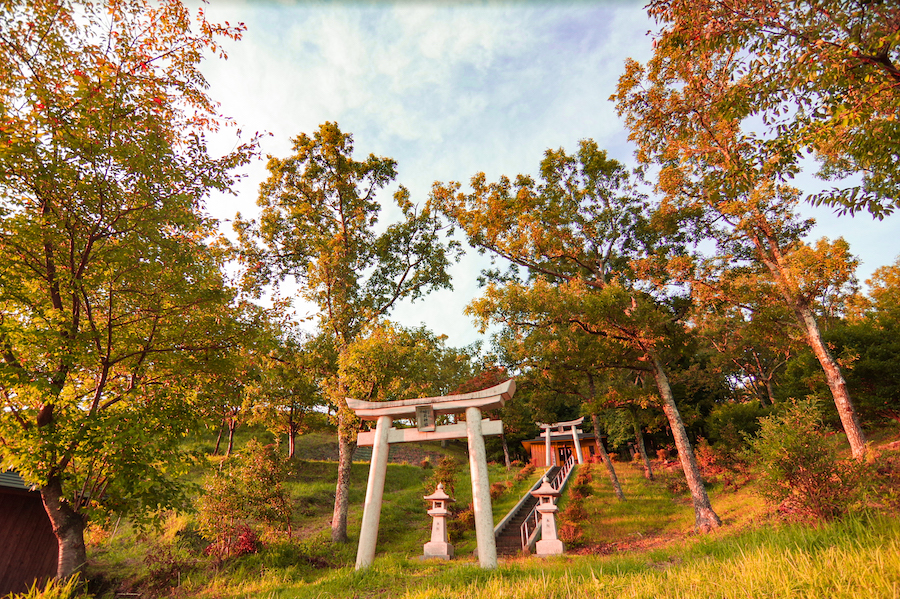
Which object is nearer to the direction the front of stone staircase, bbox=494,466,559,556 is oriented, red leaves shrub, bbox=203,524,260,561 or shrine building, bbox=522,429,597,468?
the red leaves shrub

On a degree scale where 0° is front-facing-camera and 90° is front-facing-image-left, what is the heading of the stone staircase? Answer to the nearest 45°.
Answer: approximately 45°

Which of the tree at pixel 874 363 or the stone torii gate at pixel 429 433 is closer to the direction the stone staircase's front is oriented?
the stone torii gate

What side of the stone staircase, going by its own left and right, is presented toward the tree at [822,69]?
left
